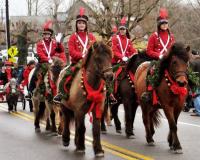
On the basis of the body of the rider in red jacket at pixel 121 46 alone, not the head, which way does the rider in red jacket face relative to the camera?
toward the camera

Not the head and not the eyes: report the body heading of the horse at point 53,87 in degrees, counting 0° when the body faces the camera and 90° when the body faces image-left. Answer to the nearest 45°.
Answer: approximately 315°

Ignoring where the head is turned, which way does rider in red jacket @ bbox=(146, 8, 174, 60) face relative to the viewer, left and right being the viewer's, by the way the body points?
facing the viewer and to the right of the viewer

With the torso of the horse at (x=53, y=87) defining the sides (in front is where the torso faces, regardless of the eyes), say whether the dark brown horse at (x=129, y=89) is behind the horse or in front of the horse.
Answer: in front

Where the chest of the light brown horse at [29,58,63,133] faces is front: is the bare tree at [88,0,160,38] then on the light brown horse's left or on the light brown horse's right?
on the light brown horse's left

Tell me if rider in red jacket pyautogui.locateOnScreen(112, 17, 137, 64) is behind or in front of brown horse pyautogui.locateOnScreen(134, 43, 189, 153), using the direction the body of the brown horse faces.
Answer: behind

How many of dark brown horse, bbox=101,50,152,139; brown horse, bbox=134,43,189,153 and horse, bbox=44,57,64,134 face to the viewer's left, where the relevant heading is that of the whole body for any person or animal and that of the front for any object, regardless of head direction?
0

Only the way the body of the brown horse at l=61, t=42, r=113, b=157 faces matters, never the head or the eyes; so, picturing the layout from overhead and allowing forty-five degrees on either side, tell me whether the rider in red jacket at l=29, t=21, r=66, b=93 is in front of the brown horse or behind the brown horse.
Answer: behind

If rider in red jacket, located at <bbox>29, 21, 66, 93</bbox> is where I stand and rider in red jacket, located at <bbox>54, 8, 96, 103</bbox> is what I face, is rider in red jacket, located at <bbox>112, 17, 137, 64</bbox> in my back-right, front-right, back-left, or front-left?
front-left
